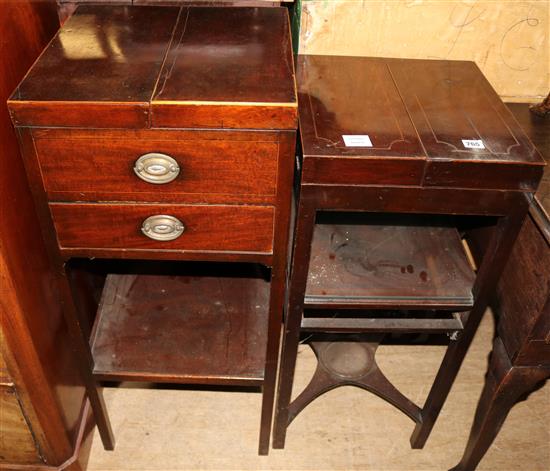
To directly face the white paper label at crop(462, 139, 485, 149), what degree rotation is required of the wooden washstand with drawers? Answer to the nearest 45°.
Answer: approximately 90° to its left

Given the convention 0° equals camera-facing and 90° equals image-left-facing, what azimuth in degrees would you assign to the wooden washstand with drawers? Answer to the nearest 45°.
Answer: approximately 0°
